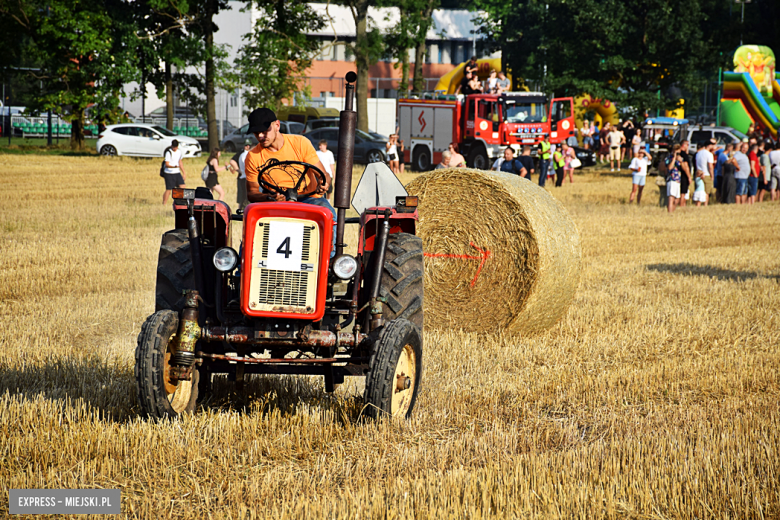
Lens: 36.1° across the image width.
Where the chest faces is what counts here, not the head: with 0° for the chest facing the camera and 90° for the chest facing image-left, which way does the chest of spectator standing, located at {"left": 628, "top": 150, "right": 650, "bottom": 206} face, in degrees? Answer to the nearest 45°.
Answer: approximately 0°

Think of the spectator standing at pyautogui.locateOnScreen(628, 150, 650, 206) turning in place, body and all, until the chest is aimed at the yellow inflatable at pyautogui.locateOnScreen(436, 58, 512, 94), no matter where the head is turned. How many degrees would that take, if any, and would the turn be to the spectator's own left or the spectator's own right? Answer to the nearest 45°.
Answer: approximately 180°

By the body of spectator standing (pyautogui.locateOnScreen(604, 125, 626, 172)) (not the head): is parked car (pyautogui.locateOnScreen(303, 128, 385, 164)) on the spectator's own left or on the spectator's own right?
on the spectator's own right

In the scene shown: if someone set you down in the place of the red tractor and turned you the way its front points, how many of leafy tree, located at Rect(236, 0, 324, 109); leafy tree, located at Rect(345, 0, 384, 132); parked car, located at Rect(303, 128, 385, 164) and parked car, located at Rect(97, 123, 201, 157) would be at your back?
4

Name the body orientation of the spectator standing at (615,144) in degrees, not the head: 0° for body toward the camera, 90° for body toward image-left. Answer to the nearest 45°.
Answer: approximately 0°

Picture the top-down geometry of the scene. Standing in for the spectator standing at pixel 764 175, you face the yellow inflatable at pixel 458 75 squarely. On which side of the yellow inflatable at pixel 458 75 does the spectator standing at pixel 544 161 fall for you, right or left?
left

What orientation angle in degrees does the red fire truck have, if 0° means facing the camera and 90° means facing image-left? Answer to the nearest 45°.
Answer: approximately 315°

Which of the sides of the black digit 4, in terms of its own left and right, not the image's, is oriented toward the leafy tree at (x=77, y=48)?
back

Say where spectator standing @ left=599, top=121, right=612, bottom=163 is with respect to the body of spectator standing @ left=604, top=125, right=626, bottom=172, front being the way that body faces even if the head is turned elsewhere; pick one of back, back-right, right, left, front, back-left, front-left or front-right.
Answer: back
